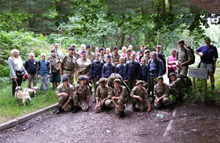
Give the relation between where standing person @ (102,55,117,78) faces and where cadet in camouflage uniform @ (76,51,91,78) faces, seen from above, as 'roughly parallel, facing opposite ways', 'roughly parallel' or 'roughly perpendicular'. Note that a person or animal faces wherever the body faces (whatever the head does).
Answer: roughly parallel

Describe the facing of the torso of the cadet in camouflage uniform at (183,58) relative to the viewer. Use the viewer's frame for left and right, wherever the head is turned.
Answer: facing the viewer and to the left of the viewer

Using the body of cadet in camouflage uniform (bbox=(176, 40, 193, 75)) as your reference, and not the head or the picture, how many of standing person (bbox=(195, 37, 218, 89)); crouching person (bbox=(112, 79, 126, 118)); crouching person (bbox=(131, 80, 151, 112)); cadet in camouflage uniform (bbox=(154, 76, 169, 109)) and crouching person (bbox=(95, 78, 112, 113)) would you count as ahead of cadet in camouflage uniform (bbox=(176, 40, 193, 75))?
4

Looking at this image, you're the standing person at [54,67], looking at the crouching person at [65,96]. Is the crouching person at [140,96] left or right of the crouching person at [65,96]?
left

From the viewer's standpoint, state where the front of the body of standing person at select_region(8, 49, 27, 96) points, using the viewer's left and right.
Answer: facing the viewer and to the right of the viewer

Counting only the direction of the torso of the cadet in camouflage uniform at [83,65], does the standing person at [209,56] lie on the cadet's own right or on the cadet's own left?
on the cadet's own left

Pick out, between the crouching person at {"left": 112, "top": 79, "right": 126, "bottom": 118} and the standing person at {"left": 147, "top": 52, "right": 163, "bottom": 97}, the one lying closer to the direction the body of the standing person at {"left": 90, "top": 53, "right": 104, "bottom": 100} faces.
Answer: the crouching person

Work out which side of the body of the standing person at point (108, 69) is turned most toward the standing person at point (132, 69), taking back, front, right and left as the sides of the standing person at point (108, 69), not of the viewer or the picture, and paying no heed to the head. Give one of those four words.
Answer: left

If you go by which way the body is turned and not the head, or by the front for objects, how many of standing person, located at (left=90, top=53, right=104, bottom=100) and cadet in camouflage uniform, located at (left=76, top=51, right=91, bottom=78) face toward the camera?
2

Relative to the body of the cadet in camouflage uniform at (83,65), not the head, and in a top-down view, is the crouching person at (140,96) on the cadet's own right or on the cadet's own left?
on the cadet's own left

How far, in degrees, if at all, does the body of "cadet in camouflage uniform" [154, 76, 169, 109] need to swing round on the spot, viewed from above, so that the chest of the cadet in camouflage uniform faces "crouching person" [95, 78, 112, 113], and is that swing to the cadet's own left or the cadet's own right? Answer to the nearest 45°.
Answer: approximately 45° to the cadet's own right

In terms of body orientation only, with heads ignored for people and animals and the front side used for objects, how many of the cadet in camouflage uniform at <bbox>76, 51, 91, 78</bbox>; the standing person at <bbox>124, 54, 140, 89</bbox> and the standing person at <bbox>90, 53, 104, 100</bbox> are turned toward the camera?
3
